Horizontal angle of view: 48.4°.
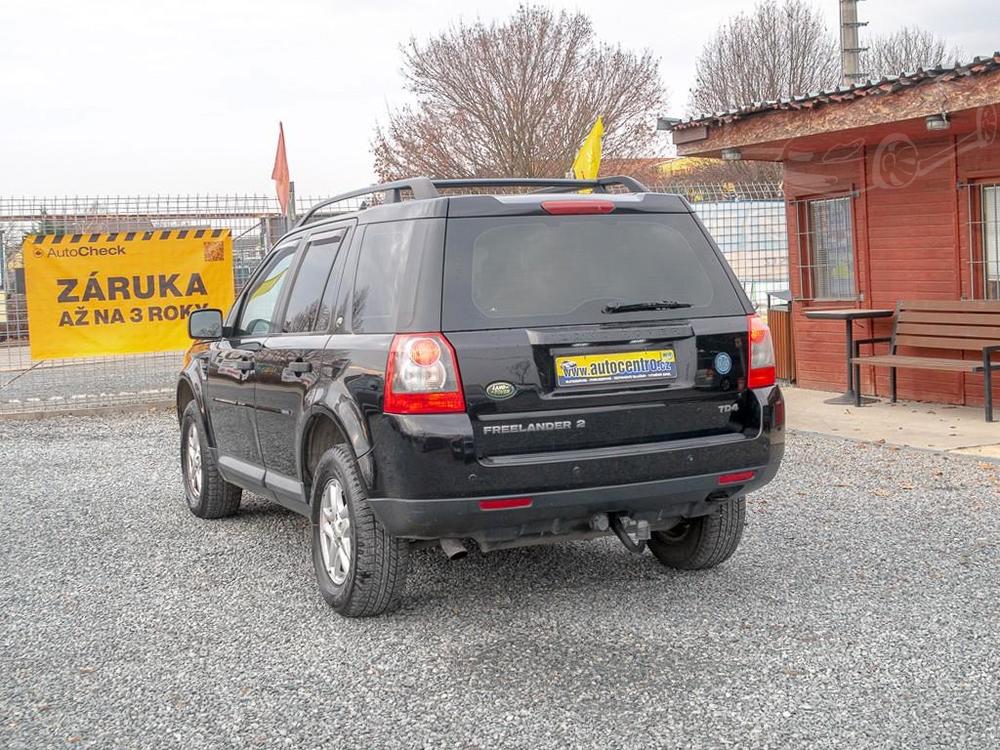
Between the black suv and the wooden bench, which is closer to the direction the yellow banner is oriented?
the black suv

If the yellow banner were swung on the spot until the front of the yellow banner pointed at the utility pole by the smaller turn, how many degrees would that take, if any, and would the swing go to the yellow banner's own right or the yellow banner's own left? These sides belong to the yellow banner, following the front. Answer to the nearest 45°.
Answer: approximately 135° to the yellow banner's own left

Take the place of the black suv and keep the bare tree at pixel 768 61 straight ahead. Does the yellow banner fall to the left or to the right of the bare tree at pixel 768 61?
left

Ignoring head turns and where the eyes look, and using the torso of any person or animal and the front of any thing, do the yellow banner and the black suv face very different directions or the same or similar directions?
very different directions

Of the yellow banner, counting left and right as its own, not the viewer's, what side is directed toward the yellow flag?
left

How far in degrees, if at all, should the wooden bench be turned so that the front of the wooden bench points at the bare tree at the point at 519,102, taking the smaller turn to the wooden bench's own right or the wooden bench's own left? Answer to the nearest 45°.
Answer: approximately 90° to the wooden bench's own right

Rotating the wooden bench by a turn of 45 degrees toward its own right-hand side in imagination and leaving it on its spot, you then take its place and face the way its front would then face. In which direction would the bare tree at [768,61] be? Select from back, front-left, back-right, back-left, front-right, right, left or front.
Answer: right

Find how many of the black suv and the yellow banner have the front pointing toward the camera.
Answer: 1

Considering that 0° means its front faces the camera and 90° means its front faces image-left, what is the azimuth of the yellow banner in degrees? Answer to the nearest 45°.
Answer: approximately 0°

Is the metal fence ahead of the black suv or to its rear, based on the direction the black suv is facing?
ahead

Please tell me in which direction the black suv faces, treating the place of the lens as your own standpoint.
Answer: facing away from the viewer and to the left of the viewer

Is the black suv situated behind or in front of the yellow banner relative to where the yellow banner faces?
in front

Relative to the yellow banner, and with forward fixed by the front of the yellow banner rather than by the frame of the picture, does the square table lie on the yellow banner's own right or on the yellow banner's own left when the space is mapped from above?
on the yellow banner's own left
